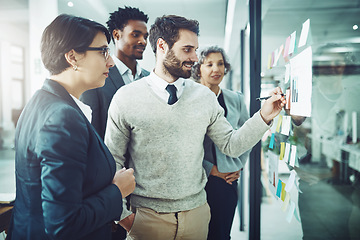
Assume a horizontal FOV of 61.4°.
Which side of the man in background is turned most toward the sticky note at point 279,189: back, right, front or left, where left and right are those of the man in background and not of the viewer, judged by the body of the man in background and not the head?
front

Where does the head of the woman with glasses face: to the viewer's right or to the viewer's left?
to the viewer's right

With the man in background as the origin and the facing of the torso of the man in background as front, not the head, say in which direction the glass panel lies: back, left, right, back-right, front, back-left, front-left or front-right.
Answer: front

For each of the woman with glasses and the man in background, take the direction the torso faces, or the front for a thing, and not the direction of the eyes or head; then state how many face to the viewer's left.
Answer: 0

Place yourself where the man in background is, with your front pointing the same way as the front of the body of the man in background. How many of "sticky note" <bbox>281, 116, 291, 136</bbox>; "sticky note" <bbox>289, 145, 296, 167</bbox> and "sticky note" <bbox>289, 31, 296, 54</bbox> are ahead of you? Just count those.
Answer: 3

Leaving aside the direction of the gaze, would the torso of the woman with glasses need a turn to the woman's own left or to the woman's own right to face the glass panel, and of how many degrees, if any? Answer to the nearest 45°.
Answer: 0° — they already face it

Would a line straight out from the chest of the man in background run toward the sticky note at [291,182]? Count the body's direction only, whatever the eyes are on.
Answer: yes

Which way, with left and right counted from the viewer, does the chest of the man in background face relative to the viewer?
facing the viewer and to the right of the viewer

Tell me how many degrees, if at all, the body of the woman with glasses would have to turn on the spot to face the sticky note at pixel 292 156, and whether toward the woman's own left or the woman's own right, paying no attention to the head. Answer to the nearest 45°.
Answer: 0° — they already face it

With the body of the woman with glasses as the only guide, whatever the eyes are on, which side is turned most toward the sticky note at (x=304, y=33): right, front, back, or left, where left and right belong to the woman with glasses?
front

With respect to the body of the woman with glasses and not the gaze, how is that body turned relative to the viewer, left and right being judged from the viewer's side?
facing to the right of the viewer

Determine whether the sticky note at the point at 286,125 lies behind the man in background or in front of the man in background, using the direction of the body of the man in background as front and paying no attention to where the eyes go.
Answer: in front

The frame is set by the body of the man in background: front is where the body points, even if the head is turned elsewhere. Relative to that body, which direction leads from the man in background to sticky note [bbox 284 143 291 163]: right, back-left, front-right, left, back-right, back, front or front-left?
front

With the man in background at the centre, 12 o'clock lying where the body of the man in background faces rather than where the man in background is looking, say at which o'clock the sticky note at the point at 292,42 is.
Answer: The sticky note is roughly at 12 o'clock from the man in background.

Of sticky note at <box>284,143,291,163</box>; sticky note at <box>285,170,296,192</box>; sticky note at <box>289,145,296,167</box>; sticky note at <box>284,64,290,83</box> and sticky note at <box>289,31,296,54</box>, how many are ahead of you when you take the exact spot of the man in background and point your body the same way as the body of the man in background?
5
